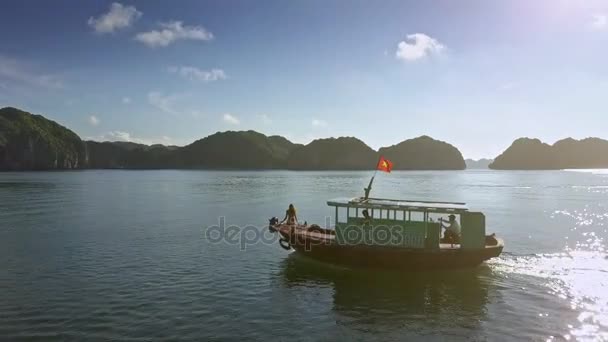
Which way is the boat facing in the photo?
to the viewer's left
